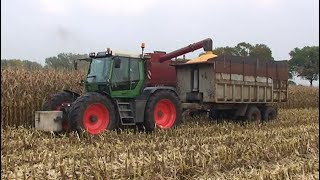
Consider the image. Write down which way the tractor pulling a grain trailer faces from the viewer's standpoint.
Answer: facing the viewer and to the left of the viewer
